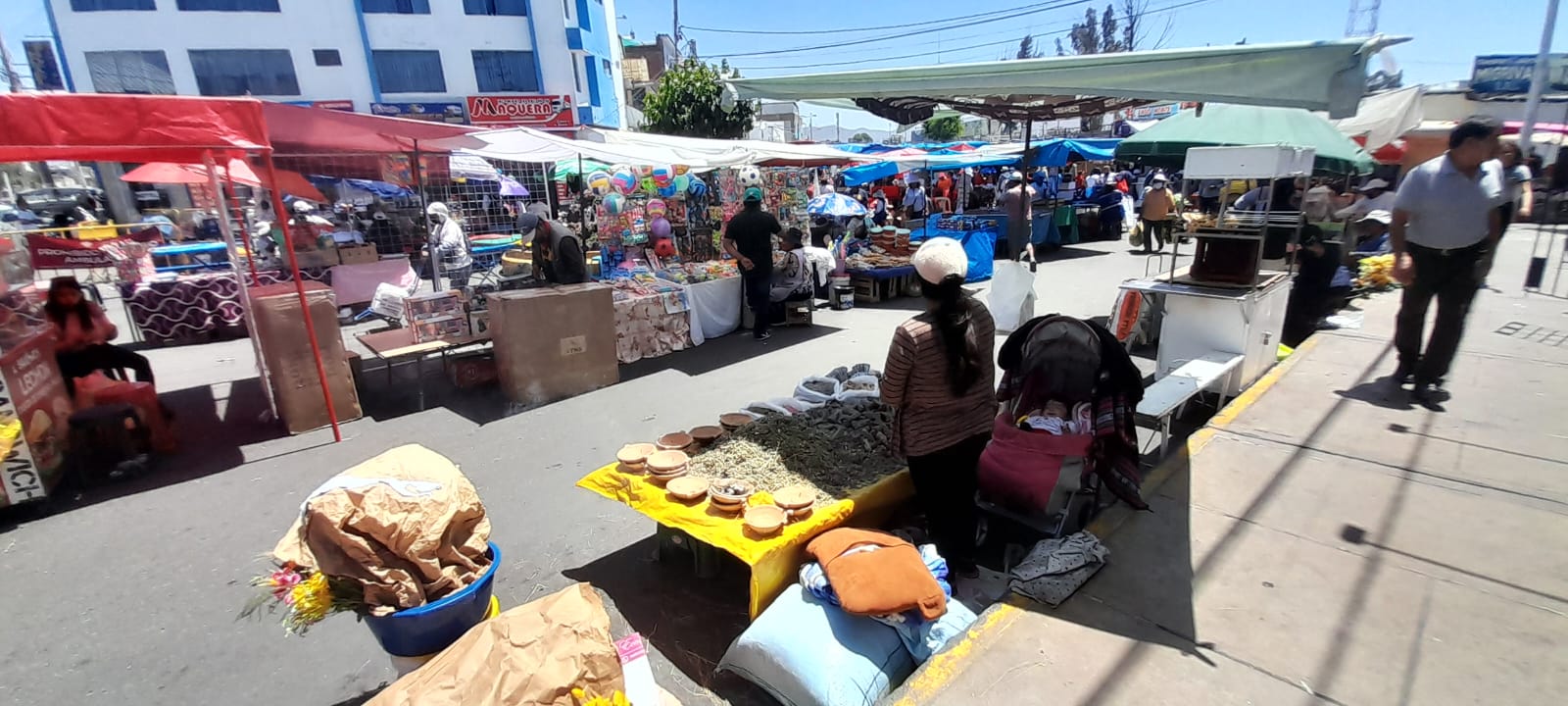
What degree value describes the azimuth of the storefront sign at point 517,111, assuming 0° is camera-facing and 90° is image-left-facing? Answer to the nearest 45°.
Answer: approximately 0°

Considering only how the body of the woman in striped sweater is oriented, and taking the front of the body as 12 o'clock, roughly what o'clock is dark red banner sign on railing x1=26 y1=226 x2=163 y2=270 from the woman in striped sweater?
The dark red banner sign on railing is roughly at 11 o'clock from the woman in striped sweater.

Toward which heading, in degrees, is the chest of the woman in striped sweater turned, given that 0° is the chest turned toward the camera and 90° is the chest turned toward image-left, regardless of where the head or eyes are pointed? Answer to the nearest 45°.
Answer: approximately 135°

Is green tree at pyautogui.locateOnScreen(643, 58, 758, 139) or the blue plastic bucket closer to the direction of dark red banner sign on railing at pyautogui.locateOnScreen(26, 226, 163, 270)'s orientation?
the blue plastic bucket

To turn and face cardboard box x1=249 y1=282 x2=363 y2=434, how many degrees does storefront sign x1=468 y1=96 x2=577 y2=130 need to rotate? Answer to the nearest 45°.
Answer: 0° — it already faces it

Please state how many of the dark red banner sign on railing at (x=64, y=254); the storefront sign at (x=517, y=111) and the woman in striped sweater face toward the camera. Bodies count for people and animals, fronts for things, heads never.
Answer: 2

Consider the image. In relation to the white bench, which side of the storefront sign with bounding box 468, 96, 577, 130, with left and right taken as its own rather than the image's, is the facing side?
front

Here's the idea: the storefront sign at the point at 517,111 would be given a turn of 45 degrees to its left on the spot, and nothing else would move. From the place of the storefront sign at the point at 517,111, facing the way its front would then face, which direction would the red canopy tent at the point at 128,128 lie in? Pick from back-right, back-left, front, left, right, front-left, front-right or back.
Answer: front-right

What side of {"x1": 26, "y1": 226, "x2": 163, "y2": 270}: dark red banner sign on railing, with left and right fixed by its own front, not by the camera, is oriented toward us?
front

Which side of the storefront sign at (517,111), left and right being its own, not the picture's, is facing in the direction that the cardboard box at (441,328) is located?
front

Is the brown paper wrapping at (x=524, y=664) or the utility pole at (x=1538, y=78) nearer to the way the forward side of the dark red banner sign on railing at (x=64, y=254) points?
the brown paper wrapping

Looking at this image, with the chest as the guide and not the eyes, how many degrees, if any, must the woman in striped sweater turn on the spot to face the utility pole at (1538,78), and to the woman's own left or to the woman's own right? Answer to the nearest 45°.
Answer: approximately 90° to the woman's own right
